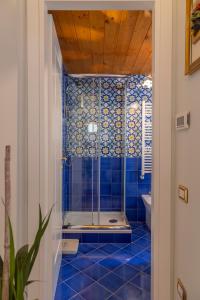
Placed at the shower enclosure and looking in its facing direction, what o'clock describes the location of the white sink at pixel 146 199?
The white sink is roughly at 10 o'clock from the shower enclosure.

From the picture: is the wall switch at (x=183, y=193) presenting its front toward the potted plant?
yes

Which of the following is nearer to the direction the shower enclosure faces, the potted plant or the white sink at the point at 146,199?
the potted plant

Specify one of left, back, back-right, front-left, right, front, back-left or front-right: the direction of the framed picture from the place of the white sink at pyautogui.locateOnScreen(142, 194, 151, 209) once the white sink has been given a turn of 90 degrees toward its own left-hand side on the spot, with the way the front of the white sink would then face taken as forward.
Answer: front

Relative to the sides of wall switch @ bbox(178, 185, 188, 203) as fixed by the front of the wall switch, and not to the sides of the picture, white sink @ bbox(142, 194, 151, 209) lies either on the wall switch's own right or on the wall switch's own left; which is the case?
on the wall switch's own right

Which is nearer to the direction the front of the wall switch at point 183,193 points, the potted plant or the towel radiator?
the potted plant

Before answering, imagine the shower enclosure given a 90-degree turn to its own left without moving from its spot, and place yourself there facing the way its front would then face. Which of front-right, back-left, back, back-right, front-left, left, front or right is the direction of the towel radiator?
front

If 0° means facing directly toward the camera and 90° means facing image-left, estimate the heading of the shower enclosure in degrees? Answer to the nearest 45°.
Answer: approximately 0°

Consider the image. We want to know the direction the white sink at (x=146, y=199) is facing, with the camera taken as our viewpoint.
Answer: facing to the left of the viewer

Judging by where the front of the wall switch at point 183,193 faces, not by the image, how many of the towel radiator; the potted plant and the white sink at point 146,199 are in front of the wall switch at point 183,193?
1

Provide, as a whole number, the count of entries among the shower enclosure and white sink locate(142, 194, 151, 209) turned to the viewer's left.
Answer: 1

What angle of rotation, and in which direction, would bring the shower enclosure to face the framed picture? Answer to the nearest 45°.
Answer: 0° — it already faces it

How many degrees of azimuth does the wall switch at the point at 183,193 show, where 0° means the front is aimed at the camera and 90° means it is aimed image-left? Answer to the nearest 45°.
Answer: approximately 45°

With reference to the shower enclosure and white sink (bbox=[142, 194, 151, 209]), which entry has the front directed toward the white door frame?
the shower enclosure
